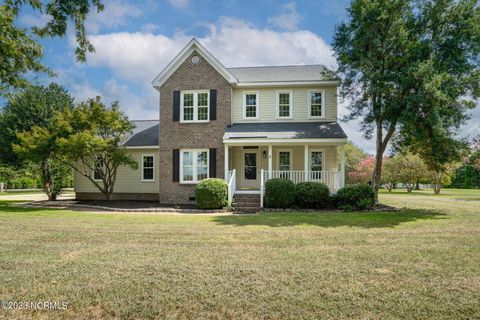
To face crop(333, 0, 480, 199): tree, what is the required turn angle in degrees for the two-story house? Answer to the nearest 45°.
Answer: approximately 45° to its left

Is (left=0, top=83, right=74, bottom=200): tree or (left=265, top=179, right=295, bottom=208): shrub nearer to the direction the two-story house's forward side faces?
the shrub

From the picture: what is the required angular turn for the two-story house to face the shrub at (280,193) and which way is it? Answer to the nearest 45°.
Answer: approximately 45° to its left

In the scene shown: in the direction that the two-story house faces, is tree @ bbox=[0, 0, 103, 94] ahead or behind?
ahead

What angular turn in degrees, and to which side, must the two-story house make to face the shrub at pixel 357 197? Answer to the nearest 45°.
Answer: approximately 45° to its left

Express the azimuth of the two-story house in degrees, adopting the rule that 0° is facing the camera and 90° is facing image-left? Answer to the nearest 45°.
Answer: approximately 0°

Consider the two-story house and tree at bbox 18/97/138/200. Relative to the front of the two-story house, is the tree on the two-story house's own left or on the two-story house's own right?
on the two-story house's own right

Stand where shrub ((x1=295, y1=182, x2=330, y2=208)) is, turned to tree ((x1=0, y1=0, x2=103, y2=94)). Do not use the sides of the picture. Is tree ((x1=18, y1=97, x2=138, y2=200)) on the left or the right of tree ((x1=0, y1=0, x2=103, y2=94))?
right
